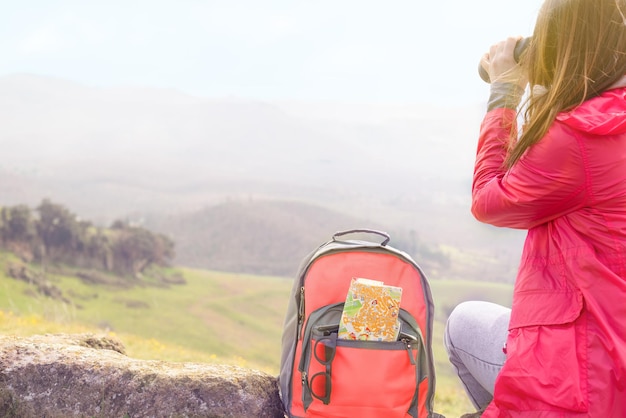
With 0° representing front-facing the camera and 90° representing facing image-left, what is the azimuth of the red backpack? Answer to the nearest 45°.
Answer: approximately 0°

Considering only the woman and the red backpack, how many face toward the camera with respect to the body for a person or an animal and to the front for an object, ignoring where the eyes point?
1

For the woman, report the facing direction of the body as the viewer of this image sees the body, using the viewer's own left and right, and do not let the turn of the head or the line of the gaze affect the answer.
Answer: facing away from the viewer and to the left of the viewer

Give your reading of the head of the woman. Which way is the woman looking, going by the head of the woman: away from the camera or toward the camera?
away from the camera

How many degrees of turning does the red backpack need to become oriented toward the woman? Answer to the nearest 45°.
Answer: approximately 45° to its left
